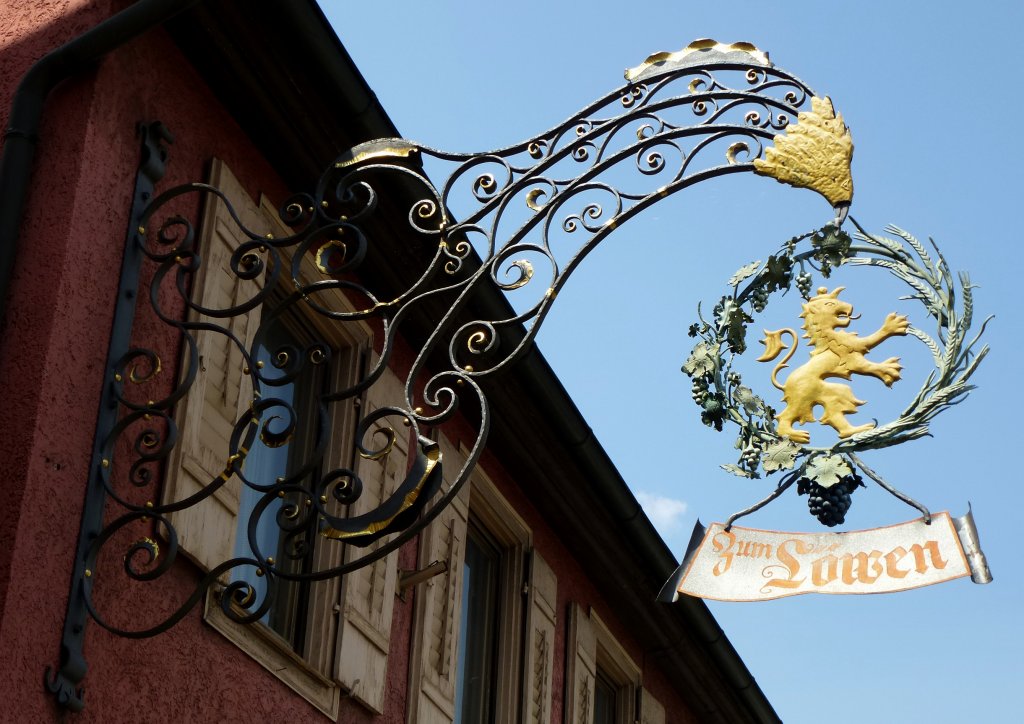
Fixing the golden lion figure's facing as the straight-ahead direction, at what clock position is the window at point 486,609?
The window is roughly at 8 o'clock from the golden lion figure.

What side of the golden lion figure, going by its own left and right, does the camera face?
right

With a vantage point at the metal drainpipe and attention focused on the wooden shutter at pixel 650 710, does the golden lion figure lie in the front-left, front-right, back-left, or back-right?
front-right

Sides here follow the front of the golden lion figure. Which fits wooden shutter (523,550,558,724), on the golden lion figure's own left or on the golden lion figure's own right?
on the golden lion figure's own left

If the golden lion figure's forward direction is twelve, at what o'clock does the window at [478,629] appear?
The window is roughly at 8 o'clock from the golden lion figure.

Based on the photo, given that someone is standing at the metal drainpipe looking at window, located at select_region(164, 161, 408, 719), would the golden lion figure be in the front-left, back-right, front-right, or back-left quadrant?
front-right

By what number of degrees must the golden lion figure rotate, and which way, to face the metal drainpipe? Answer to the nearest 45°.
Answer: approximately 180°

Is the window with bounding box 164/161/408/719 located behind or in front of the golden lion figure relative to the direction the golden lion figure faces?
behind

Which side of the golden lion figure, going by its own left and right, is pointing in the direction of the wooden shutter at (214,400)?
back

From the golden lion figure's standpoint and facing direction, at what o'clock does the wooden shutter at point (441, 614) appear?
The wooden shutter is roughly at 8 o'clock from the golden lion figure.
